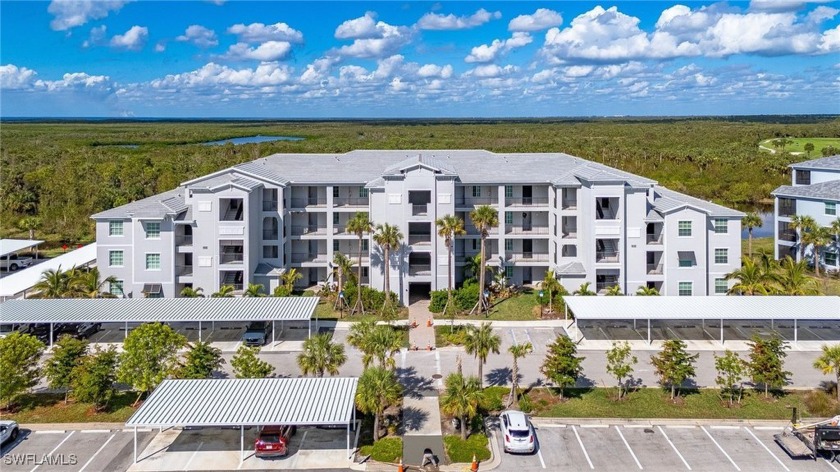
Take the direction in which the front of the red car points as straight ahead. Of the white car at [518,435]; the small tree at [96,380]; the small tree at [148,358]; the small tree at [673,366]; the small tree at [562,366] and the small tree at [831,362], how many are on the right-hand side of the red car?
4

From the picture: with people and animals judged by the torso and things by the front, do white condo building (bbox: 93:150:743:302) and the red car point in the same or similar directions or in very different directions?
very different directions

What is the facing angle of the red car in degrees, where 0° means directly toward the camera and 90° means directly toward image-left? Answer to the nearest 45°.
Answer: approximately 180°

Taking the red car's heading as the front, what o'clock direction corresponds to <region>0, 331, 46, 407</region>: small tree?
The small tree is roughly at 10 o'clock from the red car.

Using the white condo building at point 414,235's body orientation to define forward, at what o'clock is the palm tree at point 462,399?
The palm tree is roughly at 12 o'clock from the white condo building.

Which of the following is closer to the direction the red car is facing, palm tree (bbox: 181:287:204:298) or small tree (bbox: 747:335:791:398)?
the palm tree

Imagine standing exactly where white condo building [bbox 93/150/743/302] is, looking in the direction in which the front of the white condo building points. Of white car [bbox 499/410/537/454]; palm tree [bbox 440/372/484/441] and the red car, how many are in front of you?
3

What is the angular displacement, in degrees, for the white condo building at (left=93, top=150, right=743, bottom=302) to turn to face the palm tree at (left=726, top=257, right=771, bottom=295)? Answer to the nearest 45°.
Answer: approximately 90° to its left

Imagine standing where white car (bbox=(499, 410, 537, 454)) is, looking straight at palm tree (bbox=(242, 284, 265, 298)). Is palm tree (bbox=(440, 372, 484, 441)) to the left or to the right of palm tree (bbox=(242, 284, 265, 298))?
left

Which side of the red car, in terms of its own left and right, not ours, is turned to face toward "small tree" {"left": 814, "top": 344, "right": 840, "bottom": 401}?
right

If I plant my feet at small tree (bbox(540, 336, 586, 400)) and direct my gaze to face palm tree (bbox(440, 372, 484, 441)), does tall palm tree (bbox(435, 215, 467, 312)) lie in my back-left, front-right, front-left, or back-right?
back-right

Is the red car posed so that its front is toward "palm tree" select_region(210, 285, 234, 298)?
yes

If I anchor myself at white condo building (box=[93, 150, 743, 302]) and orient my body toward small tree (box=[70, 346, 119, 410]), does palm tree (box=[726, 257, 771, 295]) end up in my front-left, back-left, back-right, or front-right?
back-left

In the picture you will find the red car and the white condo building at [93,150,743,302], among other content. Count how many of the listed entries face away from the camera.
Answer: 1
